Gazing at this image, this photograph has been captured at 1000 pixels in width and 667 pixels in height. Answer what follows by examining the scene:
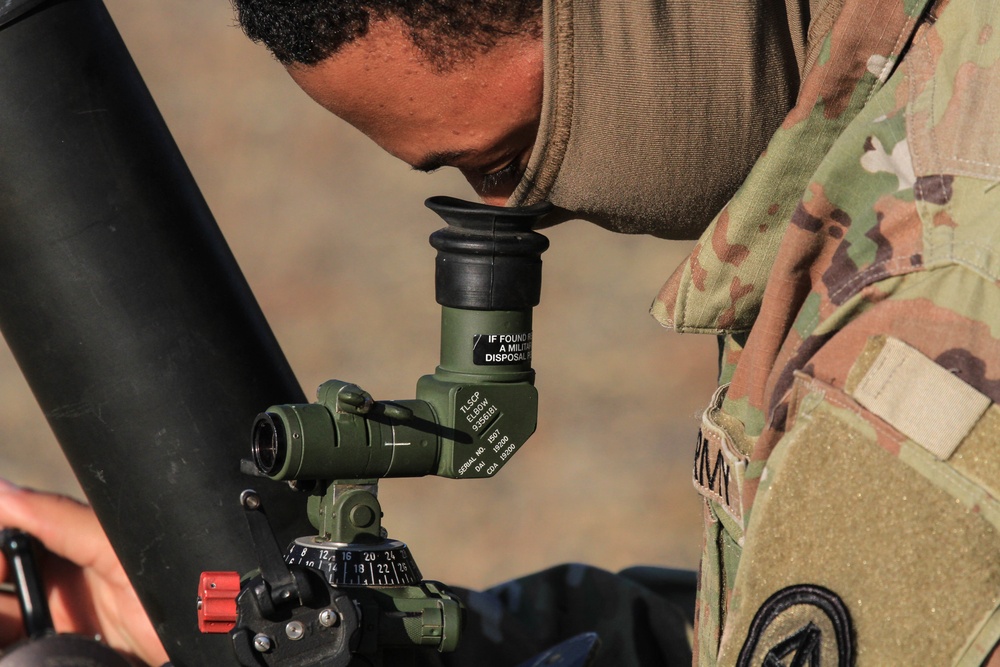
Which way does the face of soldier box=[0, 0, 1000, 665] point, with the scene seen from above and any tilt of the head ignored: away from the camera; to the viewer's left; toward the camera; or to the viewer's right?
to the viewer's left

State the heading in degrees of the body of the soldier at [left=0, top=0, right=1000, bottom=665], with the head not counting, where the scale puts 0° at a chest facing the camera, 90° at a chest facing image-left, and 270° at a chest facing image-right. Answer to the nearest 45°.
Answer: approximately 90°
